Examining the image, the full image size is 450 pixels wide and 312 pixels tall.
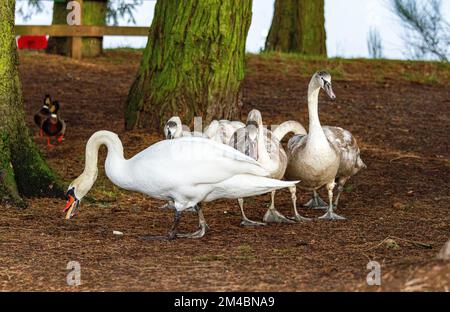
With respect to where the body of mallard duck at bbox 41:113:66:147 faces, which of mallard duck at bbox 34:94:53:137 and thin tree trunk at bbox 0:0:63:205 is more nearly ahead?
the thin tree trunk

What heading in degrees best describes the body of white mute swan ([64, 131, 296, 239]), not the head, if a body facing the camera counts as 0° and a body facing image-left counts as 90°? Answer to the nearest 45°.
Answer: approximately 90°

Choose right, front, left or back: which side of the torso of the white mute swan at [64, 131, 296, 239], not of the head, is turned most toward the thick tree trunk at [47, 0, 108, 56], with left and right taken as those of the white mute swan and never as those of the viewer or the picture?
right

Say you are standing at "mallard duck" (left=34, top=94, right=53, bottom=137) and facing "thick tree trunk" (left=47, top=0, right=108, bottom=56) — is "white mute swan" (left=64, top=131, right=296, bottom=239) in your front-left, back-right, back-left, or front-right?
back-right

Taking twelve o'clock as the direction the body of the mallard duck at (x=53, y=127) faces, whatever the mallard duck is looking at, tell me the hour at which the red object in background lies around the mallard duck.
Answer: The red object in background is roughly at 6 o'clock from the mallard duck.

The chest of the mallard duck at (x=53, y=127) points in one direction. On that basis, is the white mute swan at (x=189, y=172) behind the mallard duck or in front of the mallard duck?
in front

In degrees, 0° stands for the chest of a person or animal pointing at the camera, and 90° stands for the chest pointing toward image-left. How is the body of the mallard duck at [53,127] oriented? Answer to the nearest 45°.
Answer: approximately 0°

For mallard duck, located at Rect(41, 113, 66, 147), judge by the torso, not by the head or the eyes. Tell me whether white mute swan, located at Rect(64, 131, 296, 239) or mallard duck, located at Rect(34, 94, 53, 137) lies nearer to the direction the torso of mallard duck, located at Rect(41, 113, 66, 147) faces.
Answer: the white mute swan
